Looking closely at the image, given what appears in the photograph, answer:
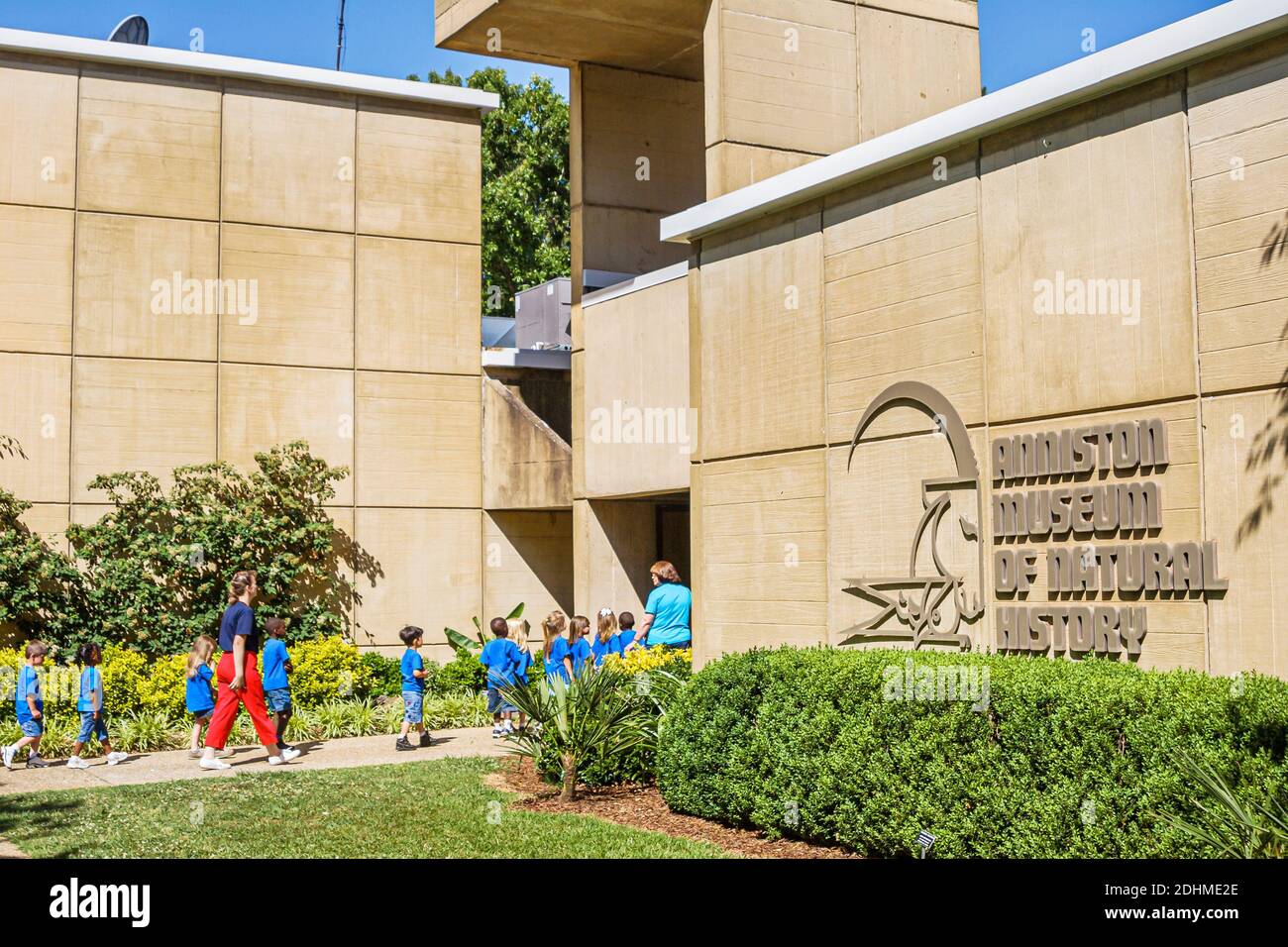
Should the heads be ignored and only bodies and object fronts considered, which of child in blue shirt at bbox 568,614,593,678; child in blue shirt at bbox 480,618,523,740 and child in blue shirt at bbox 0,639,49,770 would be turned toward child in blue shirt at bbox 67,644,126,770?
child in blue shirt at bbox 0,639,49,770

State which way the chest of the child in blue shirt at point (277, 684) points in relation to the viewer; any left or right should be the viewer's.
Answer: facing away from the viewer and to the right of the viewer

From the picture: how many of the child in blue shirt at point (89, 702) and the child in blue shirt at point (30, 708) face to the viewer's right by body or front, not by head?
2

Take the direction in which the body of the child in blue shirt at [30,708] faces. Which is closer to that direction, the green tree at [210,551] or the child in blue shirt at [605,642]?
the child in blue shirt

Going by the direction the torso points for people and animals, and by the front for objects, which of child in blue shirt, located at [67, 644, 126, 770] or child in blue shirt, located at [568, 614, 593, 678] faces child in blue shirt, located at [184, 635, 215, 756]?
child in blue shirt, located at [67, 644, 126, 770]

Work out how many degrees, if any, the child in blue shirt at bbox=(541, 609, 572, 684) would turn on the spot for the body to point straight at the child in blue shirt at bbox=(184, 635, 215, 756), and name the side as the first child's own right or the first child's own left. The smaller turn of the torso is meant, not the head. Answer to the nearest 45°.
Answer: approximately 135° to the first child's own left

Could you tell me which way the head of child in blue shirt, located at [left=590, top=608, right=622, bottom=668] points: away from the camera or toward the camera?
away from the camera

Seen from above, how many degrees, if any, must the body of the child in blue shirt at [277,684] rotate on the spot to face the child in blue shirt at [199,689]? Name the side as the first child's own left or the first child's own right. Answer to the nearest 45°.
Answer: approximately 135° to the first child's own left

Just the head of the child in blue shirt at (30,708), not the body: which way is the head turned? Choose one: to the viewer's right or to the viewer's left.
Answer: to the viewer's right

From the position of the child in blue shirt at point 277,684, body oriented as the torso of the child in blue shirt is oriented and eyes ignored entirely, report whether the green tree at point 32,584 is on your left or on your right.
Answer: on your left

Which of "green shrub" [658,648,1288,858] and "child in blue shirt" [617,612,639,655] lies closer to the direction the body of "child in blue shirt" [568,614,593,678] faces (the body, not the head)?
the child in blue shirt

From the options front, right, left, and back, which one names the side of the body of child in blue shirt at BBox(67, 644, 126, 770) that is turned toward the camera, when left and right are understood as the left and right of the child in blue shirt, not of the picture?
right
